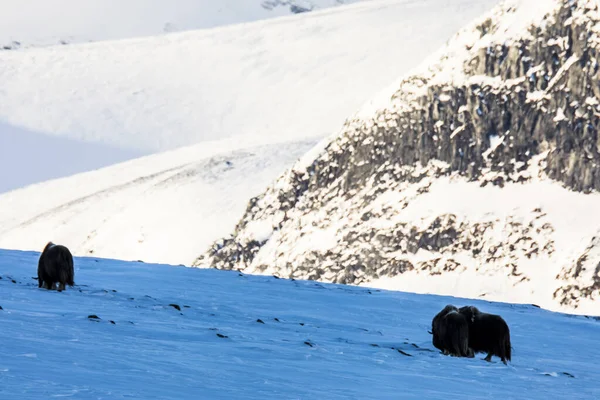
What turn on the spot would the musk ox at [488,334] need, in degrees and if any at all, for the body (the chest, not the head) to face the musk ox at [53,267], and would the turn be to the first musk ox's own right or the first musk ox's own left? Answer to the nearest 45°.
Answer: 0° — it already faces it

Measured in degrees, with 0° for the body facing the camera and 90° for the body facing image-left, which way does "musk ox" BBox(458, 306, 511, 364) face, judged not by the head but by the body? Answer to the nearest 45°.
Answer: approximately 90°

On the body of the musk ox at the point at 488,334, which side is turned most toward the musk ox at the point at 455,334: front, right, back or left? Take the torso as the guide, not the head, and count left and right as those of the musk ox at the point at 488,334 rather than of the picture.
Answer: front
